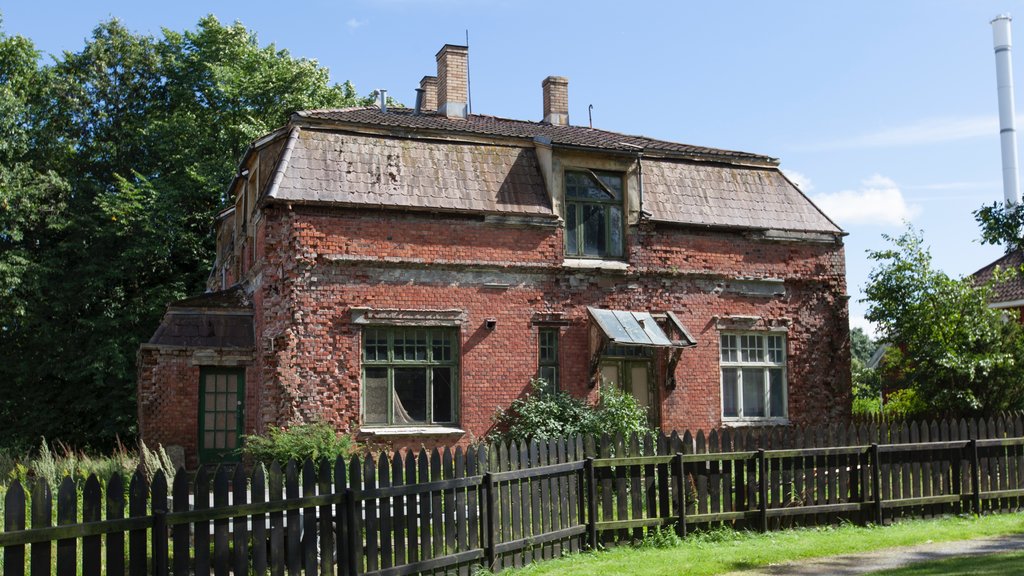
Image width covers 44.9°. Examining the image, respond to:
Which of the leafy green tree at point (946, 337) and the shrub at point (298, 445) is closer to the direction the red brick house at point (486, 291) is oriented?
the shrub

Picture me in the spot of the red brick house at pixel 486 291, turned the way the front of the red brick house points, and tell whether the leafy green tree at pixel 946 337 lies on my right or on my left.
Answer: on my left

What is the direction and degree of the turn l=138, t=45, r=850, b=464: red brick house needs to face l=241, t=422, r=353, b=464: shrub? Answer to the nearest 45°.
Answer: approximately 45° to its right

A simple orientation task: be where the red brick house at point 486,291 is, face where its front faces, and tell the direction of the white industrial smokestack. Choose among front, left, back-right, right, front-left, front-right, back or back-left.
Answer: back-left

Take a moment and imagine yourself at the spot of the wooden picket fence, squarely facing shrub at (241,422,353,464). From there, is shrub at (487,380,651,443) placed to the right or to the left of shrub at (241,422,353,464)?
right

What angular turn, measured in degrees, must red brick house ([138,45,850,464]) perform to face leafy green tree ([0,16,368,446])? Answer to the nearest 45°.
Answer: approximately 135° to its right

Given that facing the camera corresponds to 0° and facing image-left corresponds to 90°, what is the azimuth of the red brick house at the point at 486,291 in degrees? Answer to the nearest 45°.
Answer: approximately 0°

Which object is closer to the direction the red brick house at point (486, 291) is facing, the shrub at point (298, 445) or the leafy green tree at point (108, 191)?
the shrub

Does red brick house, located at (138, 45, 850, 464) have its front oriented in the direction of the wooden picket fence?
yes
